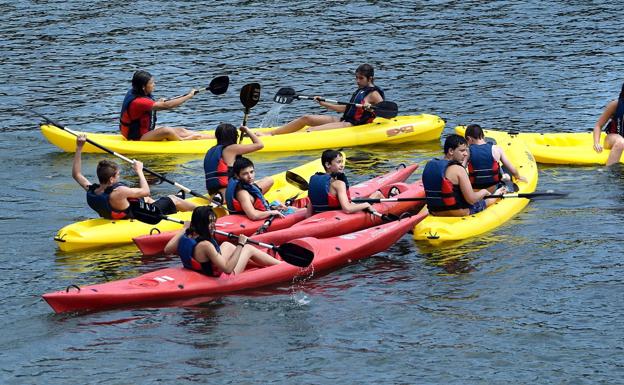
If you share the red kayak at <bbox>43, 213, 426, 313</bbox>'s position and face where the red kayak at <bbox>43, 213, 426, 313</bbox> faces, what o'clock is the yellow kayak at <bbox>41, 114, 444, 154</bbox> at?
The yellow kayak is roughly at 11 o'clock from the red kayak.

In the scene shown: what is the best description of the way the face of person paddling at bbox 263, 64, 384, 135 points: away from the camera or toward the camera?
toward the camera

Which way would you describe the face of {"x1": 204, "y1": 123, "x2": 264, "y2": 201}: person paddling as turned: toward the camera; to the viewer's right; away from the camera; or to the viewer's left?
away from the camera

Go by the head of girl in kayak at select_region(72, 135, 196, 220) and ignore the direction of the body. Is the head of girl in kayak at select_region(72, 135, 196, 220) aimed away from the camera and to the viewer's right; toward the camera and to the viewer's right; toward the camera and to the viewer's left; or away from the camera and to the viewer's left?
away from the camera and to the viewer's right

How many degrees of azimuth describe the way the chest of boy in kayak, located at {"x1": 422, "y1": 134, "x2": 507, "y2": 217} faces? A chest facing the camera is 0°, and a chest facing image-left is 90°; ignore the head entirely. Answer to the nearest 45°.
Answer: approximately 225°

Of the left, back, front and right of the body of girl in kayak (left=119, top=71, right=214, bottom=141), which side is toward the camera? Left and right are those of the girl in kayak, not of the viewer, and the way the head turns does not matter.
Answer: right

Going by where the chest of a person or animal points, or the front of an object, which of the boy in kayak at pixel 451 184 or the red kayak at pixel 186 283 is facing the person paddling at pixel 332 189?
the red kayak

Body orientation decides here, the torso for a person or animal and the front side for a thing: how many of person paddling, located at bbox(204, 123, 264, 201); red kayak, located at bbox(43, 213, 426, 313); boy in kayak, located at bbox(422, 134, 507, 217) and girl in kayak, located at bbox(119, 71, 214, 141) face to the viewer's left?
0

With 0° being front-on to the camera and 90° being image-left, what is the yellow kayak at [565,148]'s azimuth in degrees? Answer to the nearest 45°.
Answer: approximately 90°
